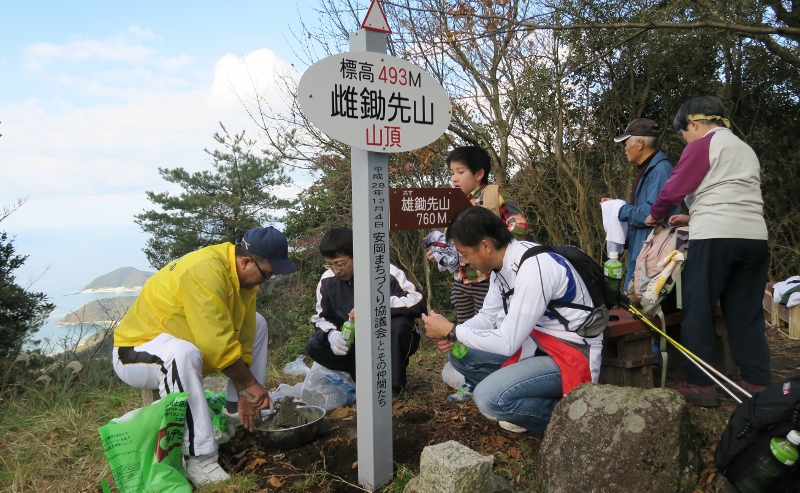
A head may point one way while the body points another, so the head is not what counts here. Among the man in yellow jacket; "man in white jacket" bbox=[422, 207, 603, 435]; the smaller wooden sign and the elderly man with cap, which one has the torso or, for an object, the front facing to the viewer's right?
the man in yellow jacket

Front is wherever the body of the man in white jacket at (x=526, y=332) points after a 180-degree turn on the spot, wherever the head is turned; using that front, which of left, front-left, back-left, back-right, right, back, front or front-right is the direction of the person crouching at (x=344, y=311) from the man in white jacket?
back-left

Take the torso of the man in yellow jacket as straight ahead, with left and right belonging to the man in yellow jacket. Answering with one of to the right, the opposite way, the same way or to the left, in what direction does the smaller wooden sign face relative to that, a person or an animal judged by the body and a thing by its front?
to the right

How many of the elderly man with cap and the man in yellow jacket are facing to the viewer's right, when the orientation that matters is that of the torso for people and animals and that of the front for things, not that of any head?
1

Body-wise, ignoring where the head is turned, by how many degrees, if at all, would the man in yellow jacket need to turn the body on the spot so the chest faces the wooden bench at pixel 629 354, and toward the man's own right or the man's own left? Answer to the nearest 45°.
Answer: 0° — they already face it

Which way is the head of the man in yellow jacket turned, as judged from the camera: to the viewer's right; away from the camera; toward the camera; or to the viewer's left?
to the viewer's right

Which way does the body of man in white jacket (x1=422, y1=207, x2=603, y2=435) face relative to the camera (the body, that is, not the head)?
to the viewer's left

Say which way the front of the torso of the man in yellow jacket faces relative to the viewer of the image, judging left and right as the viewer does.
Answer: facing to the right of the viewer

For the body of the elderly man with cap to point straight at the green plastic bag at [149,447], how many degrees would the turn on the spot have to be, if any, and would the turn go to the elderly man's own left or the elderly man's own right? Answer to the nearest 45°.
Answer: approximately 45° to the elderly man's own left

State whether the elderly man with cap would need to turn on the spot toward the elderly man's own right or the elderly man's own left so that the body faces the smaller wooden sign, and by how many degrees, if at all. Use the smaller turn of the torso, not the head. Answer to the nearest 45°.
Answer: approximately 45° to the elderly man's own left

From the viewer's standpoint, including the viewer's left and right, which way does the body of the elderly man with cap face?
facing to the left of the viewer

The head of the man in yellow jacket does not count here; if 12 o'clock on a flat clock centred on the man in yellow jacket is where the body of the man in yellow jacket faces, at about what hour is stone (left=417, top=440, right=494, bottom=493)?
The stone is roughly at 2 o'clock from the man in yellow jacket.

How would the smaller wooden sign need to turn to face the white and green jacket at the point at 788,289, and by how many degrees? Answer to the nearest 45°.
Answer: approximately 135° to its left
